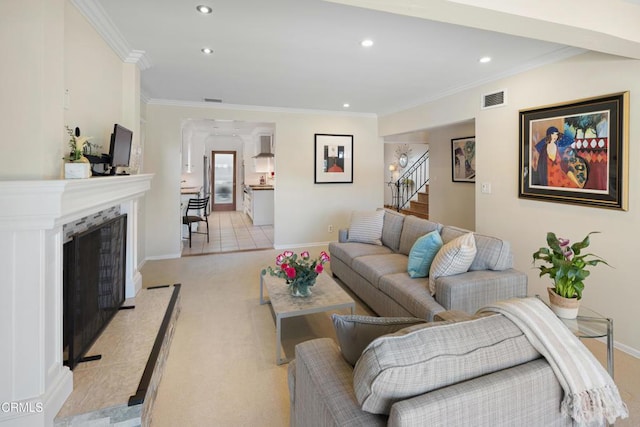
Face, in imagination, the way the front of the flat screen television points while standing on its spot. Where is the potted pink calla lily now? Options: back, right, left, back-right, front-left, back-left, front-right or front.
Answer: front

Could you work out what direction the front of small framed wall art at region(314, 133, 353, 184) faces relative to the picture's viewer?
facing the viewer

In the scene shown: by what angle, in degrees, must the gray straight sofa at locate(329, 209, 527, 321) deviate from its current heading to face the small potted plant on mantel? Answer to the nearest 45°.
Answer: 0° — it already faces it

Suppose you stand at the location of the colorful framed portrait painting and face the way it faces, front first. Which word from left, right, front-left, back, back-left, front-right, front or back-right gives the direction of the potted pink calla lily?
front-left

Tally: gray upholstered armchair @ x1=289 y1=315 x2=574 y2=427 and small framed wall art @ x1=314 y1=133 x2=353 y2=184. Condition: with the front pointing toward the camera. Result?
1

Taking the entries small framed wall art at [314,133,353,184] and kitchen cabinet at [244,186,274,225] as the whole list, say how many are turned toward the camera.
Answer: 1

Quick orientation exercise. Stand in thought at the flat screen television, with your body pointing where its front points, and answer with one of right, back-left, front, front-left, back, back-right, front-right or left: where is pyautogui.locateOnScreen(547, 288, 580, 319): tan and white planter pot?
front

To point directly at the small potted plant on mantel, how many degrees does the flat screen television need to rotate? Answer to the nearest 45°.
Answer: approximately 45° to its right

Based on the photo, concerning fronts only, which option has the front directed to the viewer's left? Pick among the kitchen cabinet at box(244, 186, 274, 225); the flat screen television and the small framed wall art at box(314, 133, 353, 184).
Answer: the kitchen cabinet

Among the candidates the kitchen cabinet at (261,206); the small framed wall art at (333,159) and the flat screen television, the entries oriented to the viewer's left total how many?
1

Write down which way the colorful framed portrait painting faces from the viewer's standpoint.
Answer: facing the viewer and to the left of the viewer

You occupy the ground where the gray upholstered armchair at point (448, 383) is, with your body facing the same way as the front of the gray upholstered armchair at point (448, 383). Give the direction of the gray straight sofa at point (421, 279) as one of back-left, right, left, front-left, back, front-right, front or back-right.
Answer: front-right

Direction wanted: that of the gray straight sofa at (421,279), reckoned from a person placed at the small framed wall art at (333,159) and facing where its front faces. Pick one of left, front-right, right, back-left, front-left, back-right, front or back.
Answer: front
